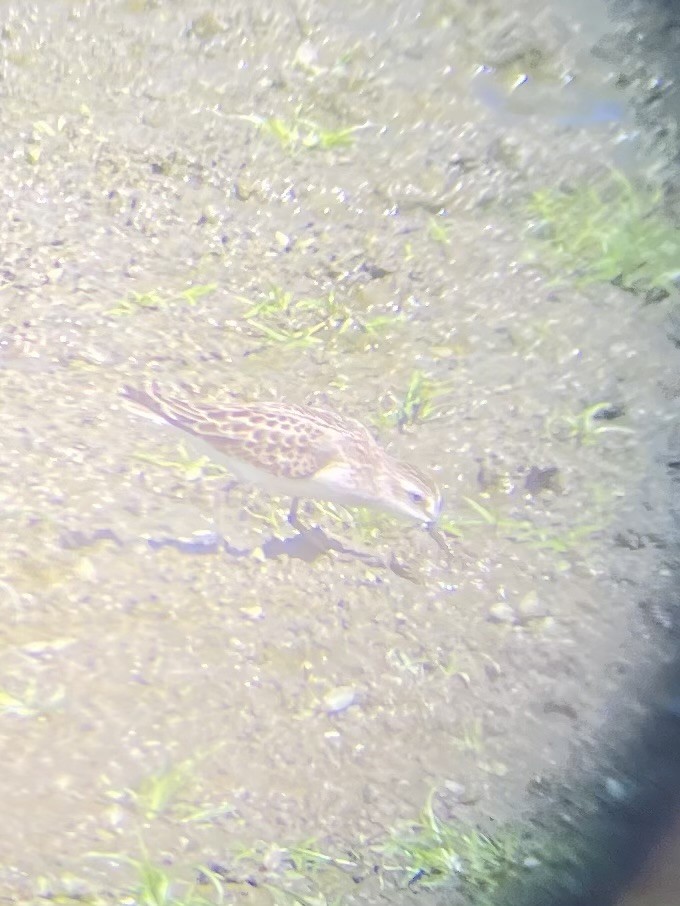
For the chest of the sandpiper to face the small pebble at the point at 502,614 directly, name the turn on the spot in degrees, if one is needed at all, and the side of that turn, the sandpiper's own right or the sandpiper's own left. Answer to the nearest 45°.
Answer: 0° — it already faces it

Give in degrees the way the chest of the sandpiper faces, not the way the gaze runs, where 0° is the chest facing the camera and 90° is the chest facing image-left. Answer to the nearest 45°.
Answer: approximately 270°
